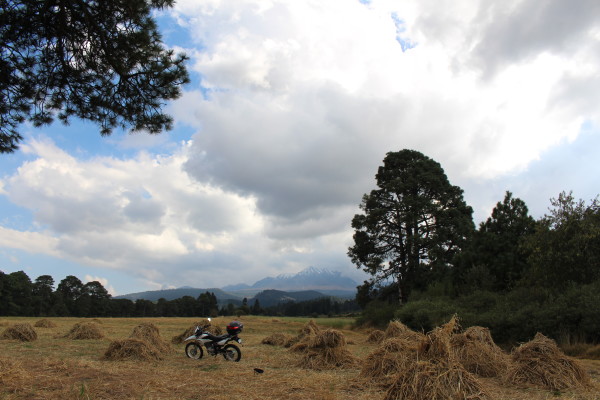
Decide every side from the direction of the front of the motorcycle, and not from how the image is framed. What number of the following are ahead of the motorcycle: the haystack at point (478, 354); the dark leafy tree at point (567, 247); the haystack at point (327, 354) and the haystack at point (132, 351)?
1

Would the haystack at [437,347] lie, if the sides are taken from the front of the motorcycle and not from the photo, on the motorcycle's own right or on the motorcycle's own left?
on the motorcycle's own left

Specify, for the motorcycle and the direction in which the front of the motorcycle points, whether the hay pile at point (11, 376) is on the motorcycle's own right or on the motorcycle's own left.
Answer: on the motorcycle's own left

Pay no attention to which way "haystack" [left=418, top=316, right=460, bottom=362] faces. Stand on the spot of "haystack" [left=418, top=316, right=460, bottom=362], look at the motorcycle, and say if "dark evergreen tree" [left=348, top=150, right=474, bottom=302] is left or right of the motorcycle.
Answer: right

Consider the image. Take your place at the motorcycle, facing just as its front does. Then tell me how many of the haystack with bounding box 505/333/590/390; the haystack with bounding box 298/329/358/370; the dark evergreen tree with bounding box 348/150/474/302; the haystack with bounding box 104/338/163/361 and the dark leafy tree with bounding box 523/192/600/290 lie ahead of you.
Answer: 1

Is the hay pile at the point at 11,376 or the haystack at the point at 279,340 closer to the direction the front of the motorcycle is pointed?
the hay pile

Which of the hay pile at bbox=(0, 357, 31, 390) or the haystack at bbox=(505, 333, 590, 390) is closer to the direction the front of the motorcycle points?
the hay pile

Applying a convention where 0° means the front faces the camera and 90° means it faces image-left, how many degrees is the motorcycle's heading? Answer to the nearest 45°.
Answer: approximately 90°

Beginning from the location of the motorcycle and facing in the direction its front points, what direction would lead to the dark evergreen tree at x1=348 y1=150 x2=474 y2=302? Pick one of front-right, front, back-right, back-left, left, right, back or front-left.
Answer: back-right

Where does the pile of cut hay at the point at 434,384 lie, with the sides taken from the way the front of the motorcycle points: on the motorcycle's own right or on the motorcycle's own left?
on the motorcycle's own left

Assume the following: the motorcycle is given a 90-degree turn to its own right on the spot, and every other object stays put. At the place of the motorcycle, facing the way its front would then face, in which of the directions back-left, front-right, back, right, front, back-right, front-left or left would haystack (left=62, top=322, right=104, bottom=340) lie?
front-left

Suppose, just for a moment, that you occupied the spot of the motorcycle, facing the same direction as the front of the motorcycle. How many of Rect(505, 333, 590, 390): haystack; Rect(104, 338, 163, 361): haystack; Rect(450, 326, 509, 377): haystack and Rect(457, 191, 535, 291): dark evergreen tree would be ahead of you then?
1

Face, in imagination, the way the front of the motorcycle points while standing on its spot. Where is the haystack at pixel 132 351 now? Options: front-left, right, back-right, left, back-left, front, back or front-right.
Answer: front
